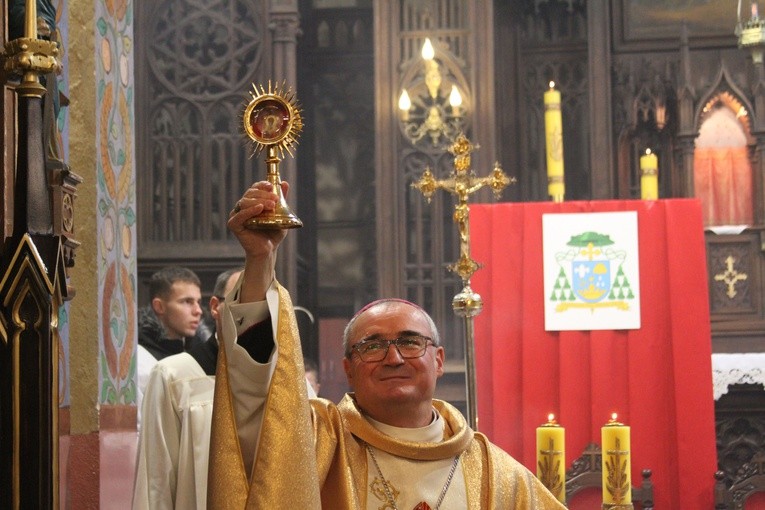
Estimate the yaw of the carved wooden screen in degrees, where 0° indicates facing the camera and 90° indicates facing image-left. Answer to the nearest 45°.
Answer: approximately 0°

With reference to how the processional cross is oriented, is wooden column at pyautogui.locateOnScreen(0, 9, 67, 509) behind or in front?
in front

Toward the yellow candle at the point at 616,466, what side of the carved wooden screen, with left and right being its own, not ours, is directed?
front

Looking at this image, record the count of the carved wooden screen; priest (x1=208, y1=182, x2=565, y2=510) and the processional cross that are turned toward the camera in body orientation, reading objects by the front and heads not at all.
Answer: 3

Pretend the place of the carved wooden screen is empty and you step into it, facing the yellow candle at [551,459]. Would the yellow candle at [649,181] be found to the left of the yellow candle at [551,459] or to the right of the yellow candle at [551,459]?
left

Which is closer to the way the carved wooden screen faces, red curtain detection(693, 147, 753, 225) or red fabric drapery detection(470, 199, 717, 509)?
the red fabric drapery

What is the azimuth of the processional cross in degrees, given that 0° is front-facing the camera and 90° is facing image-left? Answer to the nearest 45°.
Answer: approximately 0°

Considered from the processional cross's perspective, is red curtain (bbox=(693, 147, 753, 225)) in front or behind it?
behind

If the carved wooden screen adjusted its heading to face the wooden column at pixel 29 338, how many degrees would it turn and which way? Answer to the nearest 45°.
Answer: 0° — it already faces it

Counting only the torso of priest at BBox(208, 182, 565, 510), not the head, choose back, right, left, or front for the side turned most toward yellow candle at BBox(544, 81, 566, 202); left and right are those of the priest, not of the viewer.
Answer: back

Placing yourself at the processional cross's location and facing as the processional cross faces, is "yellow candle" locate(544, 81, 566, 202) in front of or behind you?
behind
